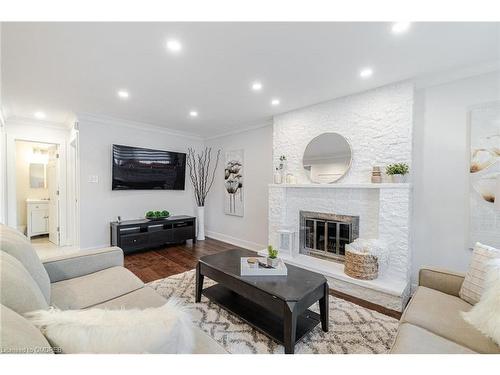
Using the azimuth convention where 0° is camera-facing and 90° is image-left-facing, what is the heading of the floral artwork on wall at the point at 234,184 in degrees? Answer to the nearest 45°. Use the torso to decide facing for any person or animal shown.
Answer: approximately 45°

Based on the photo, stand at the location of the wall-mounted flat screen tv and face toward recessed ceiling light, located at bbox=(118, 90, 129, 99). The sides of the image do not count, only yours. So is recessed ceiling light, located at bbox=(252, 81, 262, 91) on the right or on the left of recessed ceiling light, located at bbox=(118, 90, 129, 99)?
left

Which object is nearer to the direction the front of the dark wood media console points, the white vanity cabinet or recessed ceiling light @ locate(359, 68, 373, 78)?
the recessed ceiling light

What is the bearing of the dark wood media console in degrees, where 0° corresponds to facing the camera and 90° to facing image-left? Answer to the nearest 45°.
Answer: approximately 315°

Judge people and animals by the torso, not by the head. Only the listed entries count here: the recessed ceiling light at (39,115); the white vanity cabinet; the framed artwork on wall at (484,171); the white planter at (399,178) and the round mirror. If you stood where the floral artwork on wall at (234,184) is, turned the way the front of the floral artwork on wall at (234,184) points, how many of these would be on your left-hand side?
3

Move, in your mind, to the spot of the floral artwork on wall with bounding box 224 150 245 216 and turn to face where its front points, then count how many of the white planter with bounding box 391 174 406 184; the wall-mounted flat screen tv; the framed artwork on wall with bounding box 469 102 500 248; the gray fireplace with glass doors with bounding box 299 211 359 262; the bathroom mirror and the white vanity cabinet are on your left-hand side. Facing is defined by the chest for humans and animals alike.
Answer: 3
